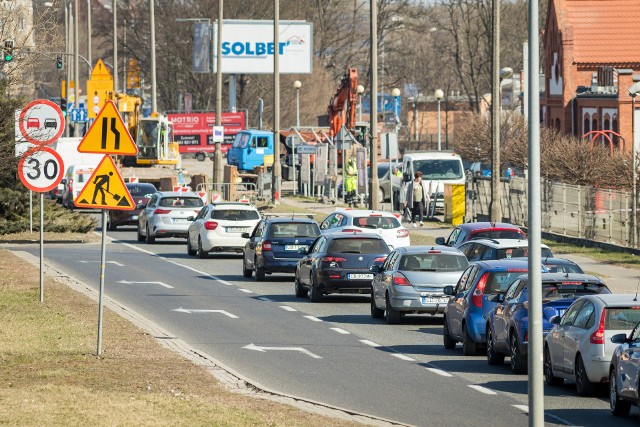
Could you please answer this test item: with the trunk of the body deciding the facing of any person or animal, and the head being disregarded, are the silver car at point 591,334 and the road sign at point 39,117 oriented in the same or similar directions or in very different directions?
very different directions

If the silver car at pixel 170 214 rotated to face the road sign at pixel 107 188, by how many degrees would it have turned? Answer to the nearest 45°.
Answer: approximately 135° to its left

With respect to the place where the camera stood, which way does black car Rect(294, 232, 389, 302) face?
facing away from the viewer and to the left of the viewer

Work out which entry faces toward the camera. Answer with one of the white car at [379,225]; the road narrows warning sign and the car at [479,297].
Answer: the road narrows warning sign

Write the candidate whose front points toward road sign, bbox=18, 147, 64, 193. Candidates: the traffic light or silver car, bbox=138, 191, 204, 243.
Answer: the traffic light

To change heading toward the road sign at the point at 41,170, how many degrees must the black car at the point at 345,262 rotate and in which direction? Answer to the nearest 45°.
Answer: approximately 90° to its left

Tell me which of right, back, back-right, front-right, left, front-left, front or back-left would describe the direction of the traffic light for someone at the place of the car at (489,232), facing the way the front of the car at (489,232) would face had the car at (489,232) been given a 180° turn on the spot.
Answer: back-right

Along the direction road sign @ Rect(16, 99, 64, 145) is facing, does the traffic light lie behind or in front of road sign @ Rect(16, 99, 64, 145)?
behind

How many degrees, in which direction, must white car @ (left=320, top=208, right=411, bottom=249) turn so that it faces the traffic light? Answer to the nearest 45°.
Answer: approximately 90° to its left

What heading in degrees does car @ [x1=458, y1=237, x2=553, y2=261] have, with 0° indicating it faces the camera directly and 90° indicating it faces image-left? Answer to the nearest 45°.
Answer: approximately 135°

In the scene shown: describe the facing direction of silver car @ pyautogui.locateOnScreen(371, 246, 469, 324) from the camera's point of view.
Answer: facing away from the viewer and to the left of the viewer
